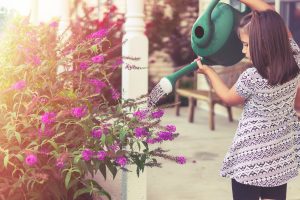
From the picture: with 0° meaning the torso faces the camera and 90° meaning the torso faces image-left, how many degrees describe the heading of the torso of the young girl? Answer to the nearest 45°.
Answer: approximately 135°

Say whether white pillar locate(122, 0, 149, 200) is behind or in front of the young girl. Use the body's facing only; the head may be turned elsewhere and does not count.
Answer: in front

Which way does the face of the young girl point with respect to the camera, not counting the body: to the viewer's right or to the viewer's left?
to the viewer's left

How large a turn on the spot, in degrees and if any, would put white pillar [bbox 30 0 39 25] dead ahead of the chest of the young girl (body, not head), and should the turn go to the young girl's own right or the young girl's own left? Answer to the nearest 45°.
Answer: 0° — they already face it
